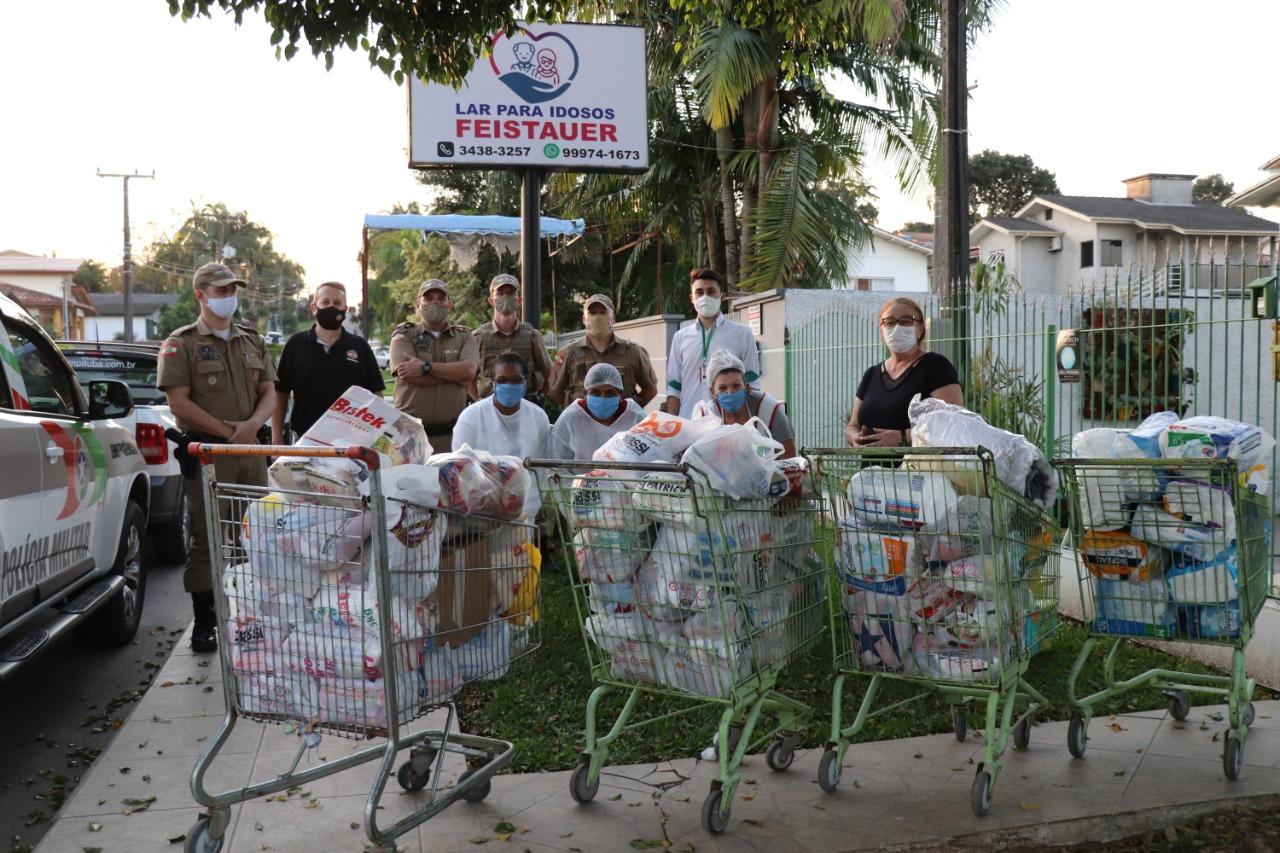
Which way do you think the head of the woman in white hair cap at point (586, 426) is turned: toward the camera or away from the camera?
toward the camera

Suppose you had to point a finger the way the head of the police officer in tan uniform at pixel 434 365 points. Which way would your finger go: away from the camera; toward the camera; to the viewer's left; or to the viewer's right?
toward the camera

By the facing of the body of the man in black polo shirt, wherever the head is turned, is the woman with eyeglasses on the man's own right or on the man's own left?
on the man's own left

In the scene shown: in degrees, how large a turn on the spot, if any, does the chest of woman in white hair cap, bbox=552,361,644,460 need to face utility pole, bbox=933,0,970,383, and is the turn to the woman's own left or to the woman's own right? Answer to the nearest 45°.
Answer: approximately 135° to the woman's own left

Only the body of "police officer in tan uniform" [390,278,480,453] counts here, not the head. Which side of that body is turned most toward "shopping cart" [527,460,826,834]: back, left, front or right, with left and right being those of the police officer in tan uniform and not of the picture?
front

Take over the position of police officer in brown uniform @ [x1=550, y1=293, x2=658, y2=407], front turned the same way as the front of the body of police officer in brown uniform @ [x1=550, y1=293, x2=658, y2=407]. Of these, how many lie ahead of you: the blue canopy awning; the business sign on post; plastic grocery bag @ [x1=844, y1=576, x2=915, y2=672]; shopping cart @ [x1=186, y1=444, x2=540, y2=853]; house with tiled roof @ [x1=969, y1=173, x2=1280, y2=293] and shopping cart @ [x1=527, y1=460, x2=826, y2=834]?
3

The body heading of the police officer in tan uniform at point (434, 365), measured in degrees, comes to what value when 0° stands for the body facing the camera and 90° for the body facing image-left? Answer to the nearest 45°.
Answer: approximately 0°

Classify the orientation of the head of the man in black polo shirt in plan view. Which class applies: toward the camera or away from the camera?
toward the camera

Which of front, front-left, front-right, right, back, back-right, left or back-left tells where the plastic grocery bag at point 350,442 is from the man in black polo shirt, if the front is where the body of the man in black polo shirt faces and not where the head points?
front

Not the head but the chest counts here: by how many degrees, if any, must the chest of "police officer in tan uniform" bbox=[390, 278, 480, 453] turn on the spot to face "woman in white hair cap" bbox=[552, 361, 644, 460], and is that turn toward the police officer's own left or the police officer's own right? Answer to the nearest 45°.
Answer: approximately 45° to the police officer's own left

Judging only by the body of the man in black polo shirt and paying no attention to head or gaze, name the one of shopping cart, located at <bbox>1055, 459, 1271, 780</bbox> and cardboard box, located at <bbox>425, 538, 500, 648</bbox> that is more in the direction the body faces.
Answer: the cardboard box

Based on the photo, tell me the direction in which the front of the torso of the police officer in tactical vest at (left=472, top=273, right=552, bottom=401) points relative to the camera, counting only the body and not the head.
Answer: toward the camera

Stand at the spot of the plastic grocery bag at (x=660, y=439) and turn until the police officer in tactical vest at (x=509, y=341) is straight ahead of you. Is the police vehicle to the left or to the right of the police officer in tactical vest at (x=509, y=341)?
left

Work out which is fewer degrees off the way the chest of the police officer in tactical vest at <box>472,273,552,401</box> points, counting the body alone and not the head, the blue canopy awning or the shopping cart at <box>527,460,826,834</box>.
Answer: the shopping cart

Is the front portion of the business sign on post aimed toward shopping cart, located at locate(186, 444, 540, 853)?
yes

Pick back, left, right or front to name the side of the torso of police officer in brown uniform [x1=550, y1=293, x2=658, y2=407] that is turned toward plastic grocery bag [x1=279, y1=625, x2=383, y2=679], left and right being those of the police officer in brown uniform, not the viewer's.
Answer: front

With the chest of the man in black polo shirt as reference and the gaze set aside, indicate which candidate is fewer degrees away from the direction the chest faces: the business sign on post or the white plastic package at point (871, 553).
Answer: the white plastic package
